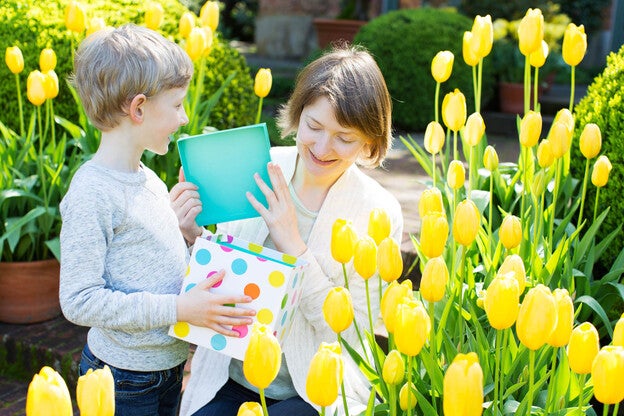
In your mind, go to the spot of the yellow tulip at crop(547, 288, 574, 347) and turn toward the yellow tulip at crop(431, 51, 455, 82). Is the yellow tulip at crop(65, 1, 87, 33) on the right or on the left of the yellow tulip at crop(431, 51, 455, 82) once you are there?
left

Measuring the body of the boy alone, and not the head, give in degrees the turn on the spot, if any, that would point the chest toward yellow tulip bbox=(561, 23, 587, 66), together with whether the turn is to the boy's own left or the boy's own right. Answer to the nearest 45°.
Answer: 0° — they already face it

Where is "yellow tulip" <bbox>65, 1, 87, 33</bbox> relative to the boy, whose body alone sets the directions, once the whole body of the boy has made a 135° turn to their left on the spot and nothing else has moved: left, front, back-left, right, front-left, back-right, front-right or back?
front-right

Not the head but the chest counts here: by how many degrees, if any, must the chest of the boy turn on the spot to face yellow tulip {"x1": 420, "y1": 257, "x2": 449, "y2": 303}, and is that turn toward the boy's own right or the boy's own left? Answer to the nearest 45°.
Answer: approximately 45° to the boy's own right

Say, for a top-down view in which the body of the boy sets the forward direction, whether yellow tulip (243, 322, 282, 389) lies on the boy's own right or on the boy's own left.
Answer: on the boy's own right

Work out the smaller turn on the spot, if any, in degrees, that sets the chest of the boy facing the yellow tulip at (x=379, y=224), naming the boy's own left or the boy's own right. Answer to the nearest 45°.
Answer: approximately 45° to the boy's own right

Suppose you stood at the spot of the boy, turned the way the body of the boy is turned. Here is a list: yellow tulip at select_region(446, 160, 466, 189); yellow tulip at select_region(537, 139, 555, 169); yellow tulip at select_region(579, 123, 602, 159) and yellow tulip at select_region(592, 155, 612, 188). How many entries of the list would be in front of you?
4

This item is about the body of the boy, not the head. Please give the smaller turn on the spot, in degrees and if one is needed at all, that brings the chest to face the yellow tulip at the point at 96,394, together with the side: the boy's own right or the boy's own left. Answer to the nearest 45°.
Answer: approximately 90° to the boy's own right

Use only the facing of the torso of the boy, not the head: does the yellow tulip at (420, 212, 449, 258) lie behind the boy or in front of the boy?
in front

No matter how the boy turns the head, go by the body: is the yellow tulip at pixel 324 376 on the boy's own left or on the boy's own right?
on the boy's own right

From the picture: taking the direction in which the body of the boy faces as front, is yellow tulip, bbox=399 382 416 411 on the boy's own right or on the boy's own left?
on the boy's own right

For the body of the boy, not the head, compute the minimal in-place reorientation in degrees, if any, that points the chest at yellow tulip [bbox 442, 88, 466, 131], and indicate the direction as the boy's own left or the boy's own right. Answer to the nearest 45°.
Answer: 0° — they already face it

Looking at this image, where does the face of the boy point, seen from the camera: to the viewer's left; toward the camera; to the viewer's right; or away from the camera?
to the viewer's right

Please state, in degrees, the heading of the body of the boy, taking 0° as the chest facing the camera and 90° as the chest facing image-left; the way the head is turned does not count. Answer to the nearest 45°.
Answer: approximately 270°
